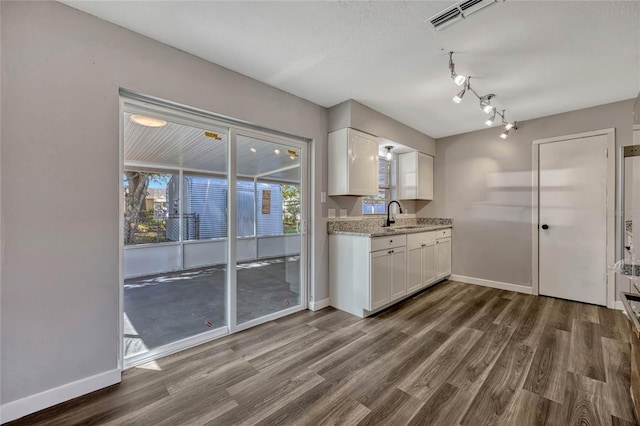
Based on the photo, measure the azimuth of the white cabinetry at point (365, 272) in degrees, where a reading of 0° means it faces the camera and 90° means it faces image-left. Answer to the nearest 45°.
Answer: approximately 315°

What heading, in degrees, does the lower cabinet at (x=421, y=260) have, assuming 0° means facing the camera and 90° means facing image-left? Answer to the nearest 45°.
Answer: approximately 315°

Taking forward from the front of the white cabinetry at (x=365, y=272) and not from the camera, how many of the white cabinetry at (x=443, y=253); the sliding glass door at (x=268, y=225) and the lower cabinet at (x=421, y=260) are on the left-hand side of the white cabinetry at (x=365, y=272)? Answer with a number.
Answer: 2

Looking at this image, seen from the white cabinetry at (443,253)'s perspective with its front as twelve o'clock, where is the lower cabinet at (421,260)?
The lower cabinet is roughly at 2 o'clock from the white cabinetry.

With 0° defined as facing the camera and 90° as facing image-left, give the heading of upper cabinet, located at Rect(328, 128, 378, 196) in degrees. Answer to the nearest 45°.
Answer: approximately 315°

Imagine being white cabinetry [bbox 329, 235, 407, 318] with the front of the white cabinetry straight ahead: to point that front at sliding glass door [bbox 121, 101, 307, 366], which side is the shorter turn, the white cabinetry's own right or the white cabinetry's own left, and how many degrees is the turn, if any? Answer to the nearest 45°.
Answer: approximately 90° to the white cabinetry's own right

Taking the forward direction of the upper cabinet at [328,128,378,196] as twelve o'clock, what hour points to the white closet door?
The white closet door is roughly at 10 o'clock from the upper cabinet.

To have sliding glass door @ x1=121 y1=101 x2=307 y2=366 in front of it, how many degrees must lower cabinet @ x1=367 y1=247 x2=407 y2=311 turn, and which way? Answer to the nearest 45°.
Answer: approximately 90° to its right

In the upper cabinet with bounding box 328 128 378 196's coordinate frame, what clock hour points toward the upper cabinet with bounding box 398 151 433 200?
the upper cabinet with bounding box 398 151 433 200 is roughly at 9 o'clock from the upper cabinet with bounding box 328 128 378 196.
